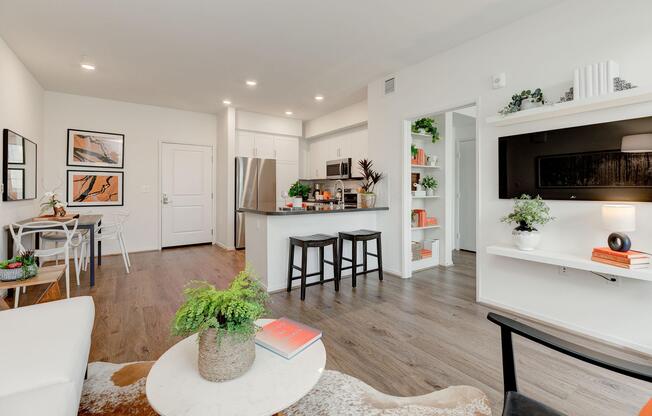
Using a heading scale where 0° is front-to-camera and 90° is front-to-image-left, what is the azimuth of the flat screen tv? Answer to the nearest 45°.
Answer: approximately 45°

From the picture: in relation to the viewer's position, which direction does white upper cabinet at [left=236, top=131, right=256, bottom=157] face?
facing the viewer

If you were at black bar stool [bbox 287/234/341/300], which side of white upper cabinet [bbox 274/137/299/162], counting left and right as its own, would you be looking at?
front

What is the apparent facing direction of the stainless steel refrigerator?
toward the camera

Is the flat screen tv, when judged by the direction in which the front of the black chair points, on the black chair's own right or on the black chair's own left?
on the black chair's own right

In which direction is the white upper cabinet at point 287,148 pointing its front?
toward the camera

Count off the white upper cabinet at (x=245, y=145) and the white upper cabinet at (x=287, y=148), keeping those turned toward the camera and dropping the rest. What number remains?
2

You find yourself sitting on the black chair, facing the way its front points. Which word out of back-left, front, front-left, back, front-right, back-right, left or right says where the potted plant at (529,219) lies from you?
front-right

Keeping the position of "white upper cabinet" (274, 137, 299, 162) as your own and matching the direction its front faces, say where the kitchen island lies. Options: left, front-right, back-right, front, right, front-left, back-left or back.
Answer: front

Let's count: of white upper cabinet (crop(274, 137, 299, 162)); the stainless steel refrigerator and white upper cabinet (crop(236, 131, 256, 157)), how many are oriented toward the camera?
3

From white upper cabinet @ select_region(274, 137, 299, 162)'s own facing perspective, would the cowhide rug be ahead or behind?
ahead

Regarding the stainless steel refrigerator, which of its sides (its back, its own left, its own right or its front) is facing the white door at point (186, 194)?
right

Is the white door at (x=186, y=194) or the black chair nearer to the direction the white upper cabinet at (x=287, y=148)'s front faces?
the black chair

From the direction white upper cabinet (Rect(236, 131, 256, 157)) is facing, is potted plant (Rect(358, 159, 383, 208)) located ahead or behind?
ahead
